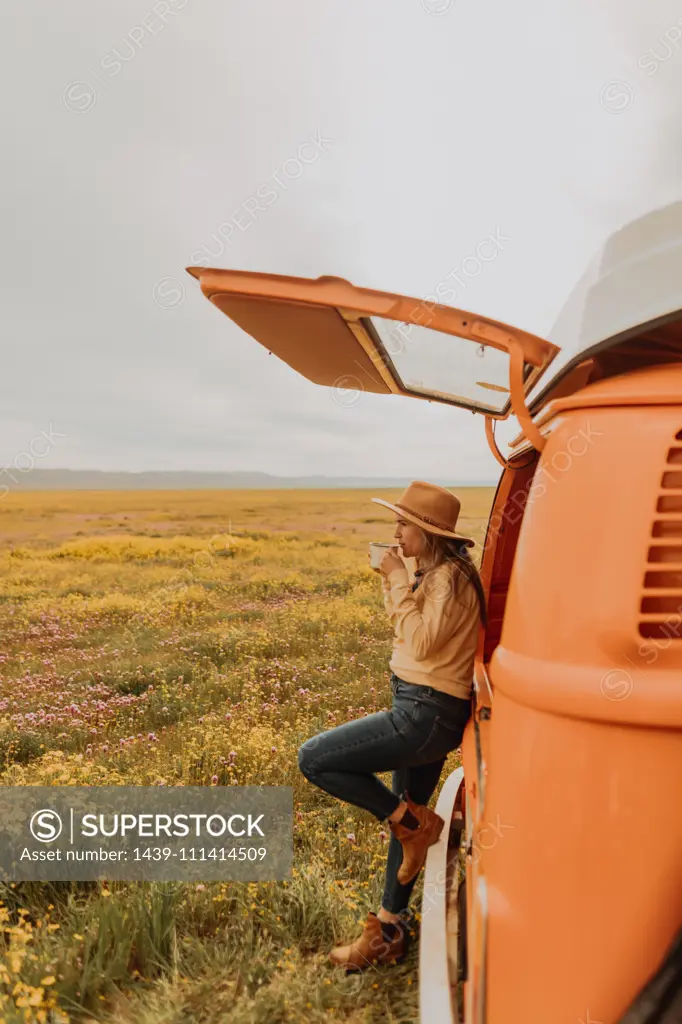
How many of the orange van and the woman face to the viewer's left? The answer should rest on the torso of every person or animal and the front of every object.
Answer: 1

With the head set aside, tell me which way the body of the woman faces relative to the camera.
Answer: to the viewer's left

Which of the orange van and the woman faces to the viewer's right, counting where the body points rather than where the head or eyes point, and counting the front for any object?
the orange van

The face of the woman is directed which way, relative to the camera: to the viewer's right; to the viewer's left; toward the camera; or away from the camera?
to the viewer's left

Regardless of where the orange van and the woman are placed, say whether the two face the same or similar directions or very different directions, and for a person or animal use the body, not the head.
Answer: very different directions

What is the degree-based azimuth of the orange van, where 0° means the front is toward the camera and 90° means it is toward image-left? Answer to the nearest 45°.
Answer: approximately 270°
